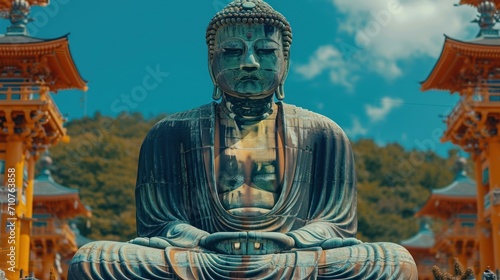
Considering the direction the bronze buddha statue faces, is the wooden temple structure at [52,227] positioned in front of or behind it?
behind

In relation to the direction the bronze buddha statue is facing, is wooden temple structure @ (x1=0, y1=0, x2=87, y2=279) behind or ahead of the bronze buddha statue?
behind

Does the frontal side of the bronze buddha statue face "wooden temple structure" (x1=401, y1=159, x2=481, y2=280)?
no

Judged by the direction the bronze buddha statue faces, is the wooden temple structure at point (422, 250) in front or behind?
behind

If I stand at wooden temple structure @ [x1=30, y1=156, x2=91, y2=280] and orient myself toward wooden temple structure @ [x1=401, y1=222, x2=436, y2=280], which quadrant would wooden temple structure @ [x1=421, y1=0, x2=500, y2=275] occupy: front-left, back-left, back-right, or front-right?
front-right

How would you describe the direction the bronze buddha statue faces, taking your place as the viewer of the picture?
facing the viewer
